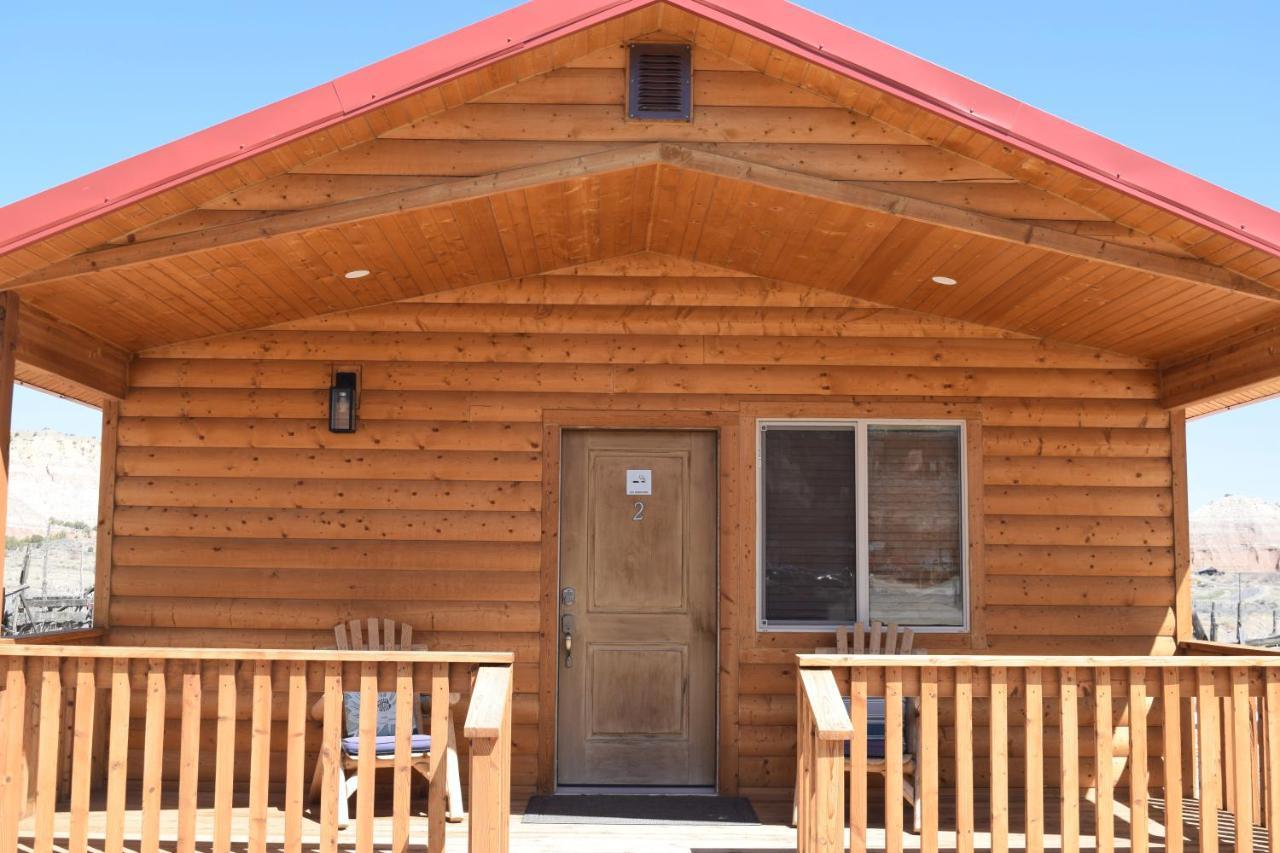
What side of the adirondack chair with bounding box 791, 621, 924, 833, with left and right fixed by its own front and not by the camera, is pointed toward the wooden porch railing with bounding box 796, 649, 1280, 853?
front

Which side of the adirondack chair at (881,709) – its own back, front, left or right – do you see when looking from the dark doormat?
right

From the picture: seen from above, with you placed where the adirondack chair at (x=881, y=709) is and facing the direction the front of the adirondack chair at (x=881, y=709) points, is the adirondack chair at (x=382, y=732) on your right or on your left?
on your right

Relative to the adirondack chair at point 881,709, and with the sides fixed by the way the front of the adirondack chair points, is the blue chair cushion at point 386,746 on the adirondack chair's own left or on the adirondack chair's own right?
on the adirondack chair's own right

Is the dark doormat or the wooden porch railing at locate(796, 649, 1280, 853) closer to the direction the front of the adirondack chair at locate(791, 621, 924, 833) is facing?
the wooden porch railing

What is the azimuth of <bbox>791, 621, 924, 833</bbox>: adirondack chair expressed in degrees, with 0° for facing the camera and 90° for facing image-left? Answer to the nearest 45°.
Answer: approximately 0°
